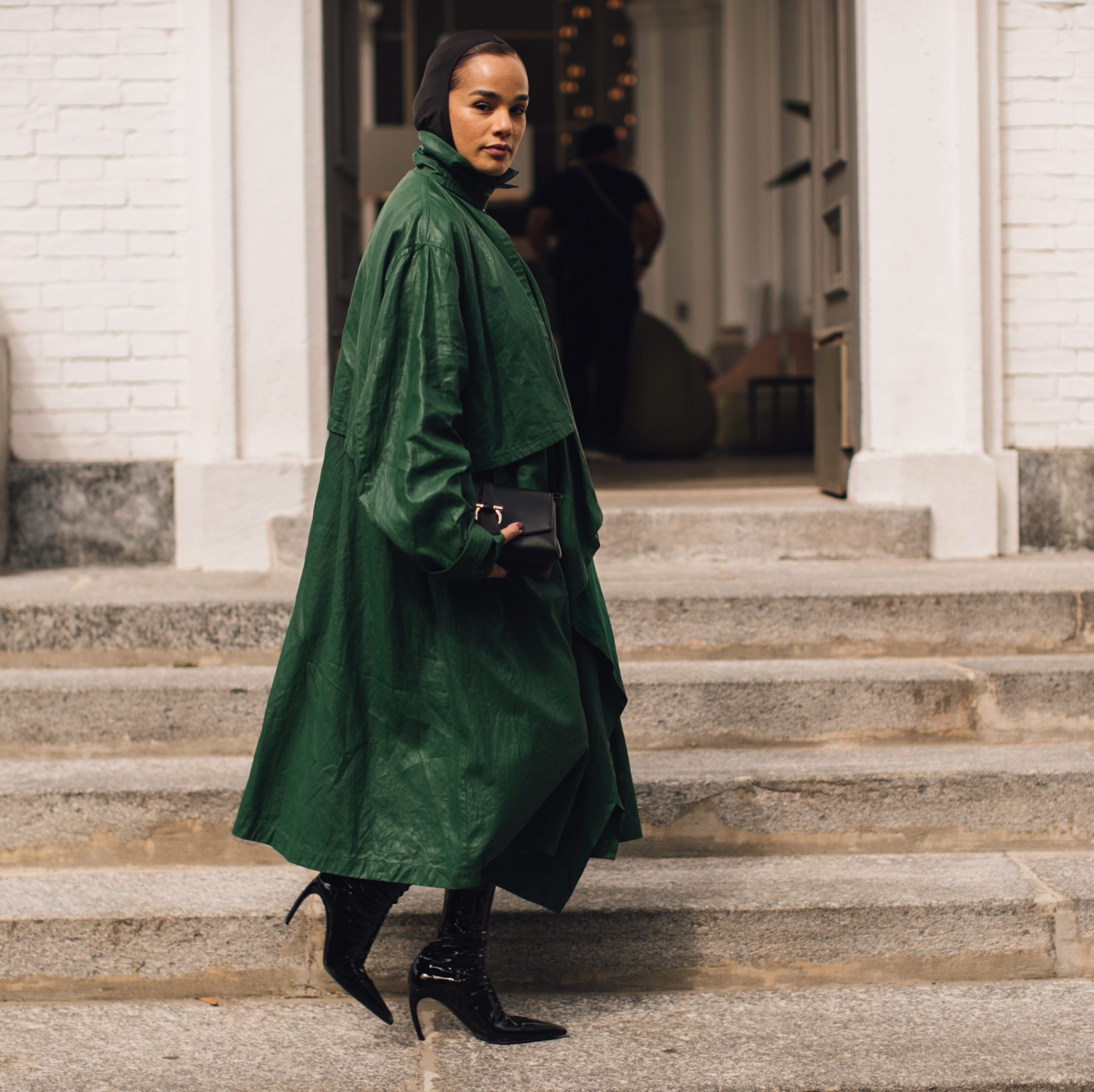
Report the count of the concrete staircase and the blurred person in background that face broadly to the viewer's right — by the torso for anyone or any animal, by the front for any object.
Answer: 0

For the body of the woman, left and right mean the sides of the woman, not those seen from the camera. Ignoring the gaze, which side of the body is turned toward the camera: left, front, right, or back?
right

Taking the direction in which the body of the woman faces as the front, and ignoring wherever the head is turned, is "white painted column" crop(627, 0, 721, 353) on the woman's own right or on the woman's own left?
on the woman's own left

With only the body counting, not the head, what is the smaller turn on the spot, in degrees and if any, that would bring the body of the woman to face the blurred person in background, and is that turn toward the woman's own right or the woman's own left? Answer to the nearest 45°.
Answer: approximately 90° to the woman's own left
